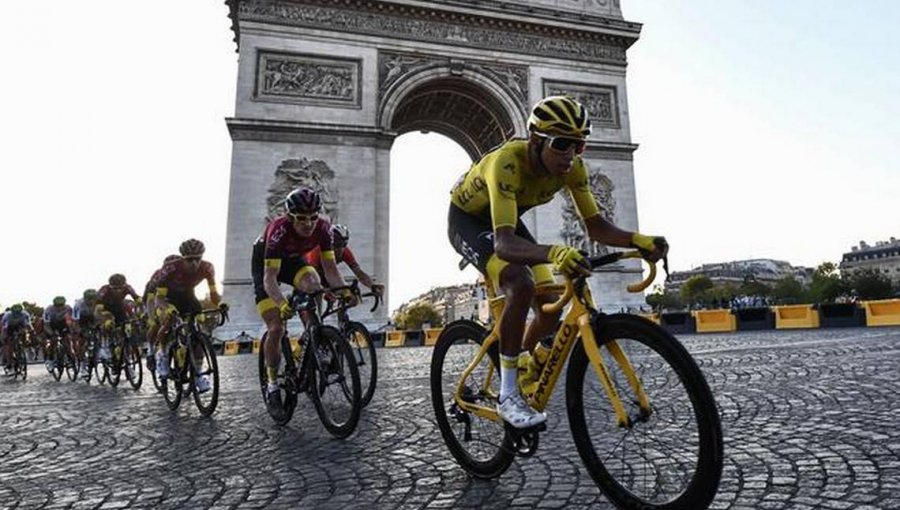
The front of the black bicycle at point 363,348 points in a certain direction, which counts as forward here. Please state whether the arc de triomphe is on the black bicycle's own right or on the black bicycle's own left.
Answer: on the black bicycle's own left

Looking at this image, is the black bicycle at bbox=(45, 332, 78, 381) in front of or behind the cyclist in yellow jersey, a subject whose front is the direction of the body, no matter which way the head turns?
behind

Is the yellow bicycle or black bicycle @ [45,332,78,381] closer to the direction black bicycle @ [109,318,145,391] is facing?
the yellow bicycle

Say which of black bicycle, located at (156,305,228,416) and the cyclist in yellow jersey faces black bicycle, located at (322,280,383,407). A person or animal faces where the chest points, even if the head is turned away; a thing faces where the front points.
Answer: black bicycle, located at (156,305,228,416)

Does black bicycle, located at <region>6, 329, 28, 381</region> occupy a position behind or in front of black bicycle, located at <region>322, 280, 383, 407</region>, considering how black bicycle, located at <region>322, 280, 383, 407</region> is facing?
behind

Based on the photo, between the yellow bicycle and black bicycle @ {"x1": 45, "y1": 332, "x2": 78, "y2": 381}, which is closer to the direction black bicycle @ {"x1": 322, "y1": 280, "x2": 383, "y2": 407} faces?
the yellow bicycle

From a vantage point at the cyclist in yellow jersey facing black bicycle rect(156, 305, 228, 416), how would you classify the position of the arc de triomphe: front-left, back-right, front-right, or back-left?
front-right

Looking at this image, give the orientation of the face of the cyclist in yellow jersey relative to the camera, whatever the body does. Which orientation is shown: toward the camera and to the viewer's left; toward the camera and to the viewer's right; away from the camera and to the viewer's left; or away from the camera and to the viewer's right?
toward the camera and to the viewer's right

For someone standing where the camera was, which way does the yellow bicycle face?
facing the viewer and to the right of the viewer

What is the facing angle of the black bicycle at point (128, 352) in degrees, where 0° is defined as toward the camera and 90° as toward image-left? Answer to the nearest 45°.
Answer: approximately 315°
